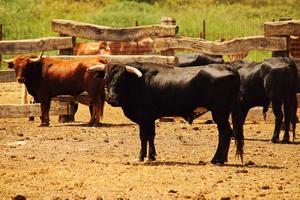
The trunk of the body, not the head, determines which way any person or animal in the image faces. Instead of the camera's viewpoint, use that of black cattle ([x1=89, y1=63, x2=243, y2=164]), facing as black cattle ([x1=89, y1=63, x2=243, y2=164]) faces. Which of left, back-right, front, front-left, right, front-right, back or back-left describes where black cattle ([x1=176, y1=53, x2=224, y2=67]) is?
right

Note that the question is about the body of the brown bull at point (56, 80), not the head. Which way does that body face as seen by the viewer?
to the viewer's left

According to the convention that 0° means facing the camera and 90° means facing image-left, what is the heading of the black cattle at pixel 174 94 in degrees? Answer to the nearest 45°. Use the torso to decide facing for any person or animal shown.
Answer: approximately 90°

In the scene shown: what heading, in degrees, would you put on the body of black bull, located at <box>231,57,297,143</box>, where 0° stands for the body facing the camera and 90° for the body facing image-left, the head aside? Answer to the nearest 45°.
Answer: approximately 135°

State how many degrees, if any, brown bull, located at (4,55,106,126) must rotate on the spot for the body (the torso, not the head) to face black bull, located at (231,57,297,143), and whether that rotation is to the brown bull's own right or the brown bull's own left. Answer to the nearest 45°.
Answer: approximately 135° to the brown bull's own left

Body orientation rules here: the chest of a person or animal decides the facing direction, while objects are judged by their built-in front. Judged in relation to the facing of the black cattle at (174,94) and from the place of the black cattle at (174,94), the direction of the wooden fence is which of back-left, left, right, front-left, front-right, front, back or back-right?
right
